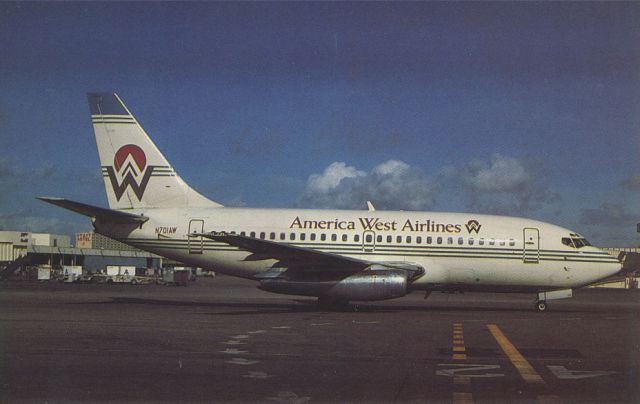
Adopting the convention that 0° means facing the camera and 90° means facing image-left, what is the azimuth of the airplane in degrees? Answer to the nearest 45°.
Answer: approximately 270°
